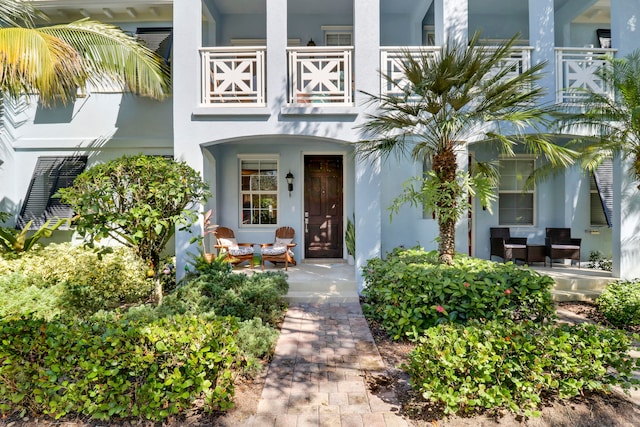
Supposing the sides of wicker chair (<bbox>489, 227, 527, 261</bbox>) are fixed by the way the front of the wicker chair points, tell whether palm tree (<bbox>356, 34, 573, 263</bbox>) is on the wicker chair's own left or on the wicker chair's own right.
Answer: on the wicker chair's own right

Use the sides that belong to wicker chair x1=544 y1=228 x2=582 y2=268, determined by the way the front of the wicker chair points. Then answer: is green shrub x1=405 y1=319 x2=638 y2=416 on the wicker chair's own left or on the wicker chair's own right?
on the wicker chair's own right

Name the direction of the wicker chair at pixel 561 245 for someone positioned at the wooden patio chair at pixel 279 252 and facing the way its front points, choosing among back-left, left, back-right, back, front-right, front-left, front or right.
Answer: back-left

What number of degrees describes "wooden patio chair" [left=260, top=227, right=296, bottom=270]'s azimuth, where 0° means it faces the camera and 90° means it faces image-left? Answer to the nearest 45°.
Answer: approximately 45°

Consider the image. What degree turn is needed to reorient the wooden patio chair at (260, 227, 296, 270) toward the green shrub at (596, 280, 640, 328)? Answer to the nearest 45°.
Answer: approximately 90° to its left

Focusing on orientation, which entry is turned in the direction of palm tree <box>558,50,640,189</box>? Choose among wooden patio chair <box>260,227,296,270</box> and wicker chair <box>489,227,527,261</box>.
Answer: the wicker chair
